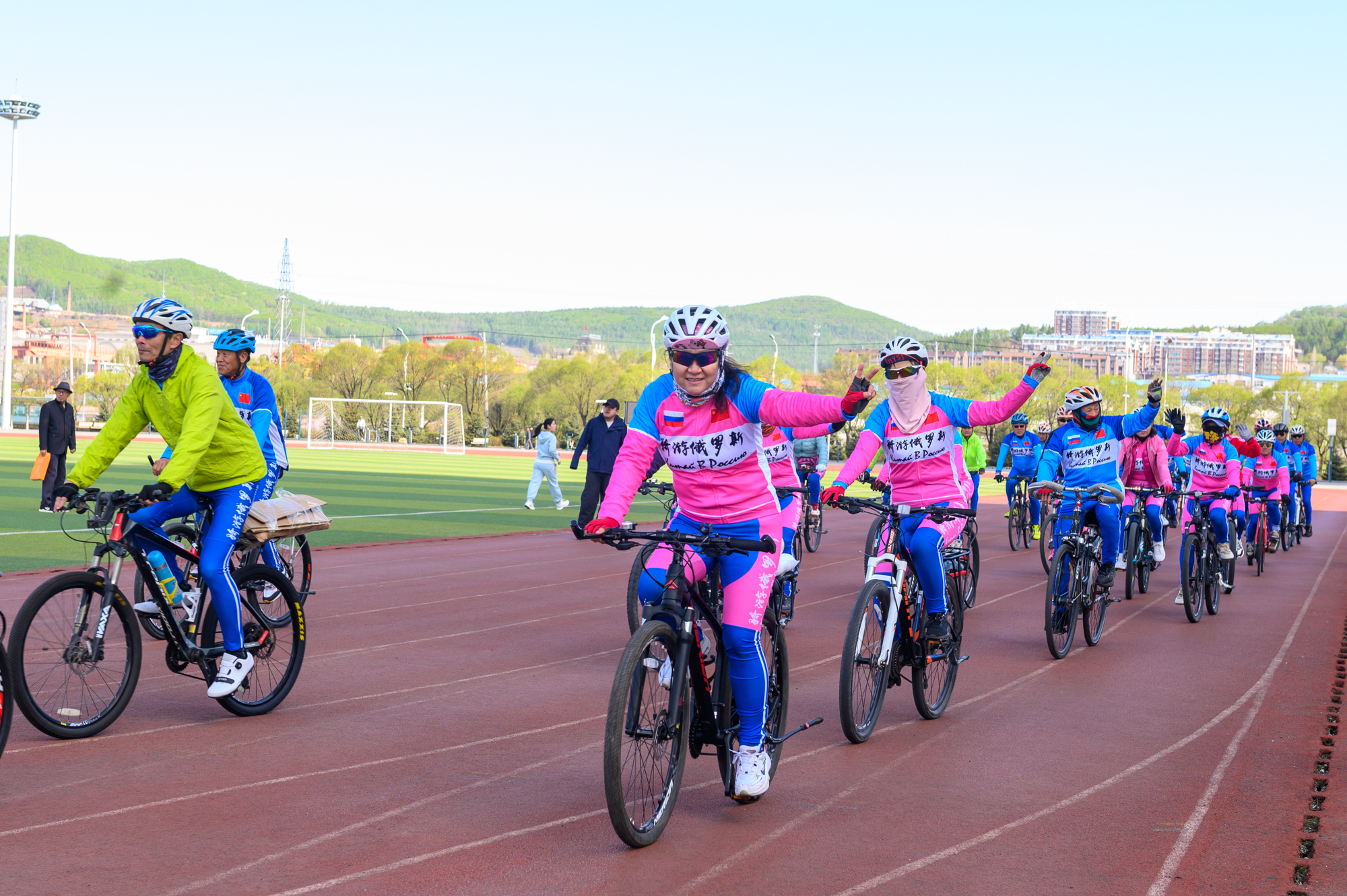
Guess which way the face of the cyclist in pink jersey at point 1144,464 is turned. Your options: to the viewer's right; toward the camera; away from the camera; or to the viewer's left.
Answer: toward the camera

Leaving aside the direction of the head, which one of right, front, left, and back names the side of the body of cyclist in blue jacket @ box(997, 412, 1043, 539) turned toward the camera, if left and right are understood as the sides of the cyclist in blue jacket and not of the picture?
front

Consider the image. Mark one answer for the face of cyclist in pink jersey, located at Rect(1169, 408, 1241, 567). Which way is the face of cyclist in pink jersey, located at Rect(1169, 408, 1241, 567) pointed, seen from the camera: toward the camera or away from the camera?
toward the camera

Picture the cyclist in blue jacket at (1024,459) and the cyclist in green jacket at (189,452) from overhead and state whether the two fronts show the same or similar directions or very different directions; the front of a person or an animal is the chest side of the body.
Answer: same or similar directions

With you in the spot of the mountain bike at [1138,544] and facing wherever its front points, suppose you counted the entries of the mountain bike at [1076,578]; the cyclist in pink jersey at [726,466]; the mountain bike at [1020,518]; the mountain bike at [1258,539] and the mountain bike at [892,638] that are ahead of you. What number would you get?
3

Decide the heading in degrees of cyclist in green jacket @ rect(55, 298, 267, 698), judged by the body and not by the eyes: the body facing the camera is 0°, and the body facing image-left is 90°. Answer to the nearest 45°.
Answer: approximately 45°

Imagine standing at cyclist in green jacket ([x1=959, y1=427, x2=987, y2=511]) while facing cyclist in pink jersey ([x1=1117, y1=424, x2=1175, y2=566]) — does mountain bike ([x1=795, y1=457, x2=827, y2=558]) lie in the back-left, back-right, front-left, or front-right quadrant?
front-right

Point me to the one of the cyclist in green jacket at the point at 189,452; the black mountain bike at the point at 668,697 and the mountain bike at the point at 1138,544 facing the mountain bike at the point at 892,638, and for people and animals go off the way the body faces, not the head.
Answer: the mountain bike at the point at 1138,544

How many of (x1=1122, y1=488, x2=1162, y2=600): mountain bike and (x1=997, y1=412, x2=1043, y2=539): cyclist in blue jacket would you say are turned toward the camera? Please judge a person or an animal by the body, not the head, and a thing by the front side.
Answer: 2

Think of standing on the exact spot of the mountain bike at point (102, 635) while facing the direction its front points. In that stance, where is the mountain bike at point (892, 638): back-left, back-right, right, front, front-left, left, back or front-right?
back-left

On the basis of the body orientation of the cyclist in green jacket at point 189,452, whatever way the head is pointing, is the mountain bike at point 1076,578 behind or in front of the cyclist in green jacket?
behind

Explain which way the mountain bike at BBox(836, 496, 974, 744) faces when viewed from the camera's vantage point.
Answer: facing the viewer and to the left of the viewer

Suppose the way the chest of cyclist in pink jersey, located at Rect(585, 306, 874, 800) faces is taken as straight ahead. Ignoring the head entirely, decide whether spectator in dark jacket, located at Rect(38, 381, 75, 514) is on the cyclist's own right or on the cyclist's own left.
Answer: on the cyclist's own right

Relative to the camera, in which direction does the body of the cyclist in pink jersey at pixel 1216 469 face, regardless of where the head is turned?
toward the camera

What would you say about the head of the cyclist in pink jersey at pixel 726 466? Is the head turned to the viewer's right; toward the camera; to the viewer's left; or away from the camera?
toward the camera
